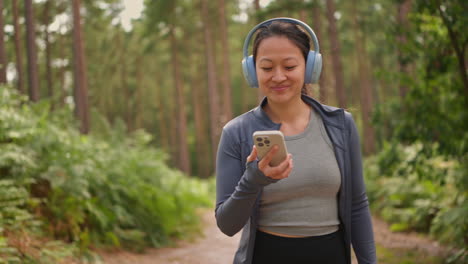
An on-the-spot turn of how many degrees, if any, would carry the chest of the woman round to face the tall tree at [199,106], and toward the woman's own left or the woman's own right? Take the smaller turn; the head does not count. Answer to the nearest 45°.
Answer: approximately 180°

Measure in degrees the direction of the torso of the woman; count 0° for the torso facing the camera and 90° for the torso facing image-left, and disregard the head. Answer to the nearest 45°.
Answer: approximately 0°
